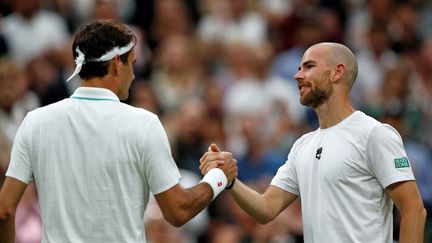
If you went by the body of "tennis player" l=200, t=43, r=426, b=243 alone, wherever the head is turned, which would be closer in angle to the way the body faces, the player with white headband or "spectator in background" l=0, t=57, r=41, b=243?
the player with white headband

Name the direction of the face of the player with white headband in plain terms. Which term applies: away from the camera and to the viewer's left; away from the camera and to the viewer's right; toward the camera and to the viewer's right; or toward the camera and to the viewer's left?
away from the camera and to the viewer's right

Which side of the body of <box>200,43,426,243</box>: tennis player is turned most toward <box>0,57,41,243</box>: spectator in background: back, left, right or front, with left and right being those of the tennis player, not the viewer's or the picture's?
right

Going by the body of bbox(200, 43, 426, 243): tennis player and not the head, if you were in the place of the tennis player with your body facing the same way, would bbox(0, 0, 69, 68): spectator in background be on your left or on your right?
on your right

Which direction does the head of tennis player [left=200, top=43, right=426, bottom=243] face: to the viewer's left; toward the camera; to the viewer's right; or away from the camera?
to the viewer's left

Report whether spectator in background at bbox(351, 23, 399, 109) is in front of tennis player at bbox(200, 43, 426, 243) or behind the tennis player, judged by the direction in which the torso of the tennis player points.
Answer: behind

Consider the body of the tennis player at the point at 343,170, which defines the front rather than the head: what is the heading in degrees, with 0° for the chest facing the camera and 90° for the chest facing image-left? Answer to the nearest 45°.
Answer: approximately 45°
